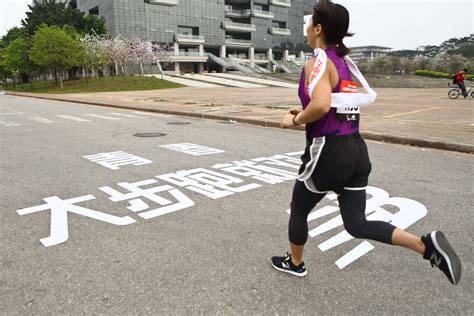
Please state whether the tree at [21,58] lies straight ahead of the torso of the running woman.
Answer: yes

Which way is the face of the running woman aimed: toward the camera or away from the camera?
away from the camera

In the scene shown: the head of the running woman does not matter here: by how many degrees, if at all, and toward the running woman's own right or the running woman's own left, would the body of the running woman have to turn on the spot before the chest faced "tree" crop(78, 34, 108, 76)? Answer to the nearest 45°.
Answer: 0° — they already face it

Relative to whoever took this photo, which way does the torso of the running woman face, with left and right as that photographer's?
facing away from the viewer and to the left of the viewer
